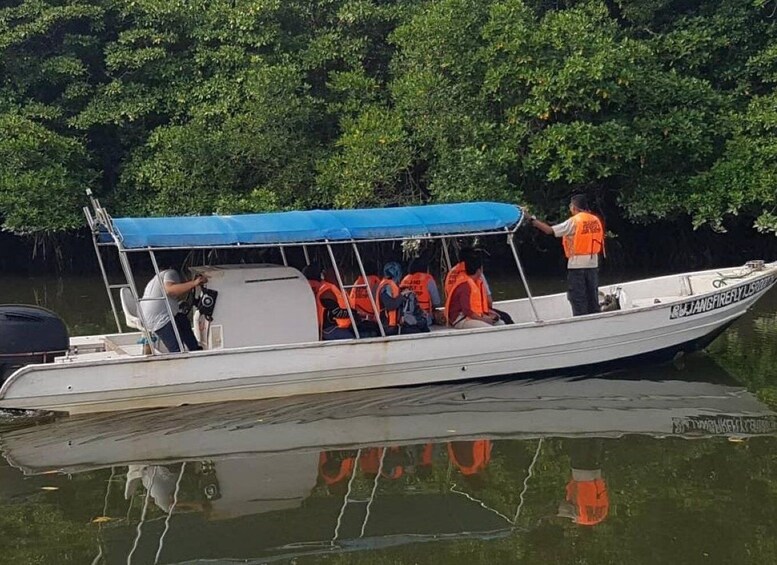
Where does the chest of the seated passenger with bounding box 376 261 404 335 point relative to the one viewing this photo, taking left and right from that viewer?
facing to the right of the viewer

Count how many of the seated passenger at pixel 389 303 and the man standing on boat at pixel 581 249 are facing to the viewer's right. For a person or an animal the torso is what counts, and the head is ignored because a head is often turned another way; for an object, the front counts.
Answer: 1

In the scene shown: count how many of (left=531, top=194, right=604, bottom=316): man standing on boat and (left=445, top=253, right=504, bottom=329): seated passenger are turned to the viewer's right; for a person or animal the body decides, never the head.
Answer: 1

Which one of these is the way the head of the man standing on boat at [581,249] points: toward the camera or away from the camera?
away from the camera

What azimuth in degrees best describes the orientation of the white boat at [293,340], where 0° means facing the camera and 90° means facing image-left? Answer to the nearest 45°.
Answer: approximately 270°

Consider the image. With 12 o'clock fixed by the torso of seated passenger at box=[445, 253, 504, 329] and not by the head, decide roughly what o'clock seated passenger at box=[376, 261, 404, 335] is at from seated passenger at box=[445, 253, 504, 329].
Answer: seated passenger at box=[376, 261, 404, 335] is roughly at 5 o'clock from seated passenger at box=[445, 253, 504, 329].

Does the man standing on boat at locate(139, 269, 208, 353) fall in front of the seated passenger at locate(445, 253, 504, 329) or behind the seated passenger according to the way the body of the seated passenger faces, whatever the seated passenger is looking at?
behind

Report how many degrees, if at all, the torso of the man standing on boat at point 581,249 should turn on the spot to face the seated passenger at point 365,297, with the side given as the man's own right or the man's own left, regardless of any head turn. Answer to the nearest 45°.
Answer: approximately 45° to the man's own left

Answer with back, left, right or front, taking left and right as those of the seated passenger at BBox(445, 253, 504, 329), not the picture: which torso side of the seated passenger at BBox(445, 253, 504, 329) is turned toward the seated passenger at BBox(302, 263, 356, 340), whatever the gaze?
back

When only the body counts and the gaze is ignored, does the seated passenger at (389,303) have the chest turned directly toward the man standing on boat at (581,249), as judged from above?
yes

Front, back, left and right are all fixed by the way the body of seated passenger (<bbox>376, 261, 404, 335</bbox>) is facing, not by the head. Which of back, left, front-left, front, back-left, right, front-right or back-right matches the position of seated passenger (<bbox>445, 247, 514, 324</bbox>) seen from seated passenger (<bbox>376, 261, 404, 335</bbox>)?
front-left

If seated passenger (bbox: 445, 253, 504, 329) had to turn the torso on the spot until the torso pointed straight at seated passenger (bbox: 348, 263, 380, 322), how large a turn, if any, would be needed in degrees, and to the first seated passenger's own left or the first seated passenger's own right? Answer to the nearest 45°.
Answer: approximately 180°

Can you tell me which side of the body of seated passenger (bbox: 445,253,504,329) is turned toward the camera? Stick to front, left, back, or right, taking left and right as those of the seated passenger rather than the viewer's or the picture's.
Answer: right

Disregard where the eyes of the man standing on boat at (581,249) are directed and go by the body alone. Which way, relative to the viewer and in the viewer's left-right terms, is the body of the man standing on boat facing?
facing away from the viewer and to the left of the viewer

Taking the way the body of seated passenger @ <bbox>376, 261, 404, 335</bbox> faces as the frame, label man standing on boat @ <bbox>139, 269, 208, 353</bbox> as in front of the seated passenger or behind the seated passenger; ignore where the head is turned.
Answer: behind
